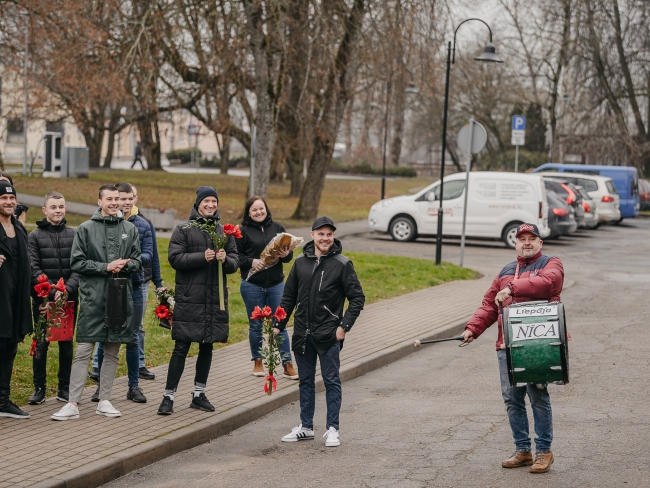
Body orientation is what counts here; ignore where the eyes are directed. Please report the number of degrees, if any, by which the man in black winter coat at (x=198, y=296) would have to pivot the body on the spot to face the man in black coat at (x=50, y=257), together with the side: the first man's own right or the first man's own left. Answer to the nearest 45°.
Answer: approximately 135° to the first man's own right

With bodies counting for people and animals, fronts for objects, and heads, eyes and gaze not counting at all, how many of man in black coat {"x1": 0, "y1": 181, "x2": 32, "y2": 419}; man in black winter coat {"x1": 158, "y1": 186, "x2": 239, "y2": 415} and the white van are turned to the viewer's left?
1

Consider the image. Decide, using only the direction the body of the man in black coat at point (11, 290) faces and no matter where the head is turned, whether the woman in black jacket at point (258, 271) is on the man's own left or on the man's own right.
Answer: on the man's own left

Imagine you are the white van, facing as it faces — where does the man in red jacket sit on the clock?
The man in red jacket is roughly at 9 o'clock from the white van.

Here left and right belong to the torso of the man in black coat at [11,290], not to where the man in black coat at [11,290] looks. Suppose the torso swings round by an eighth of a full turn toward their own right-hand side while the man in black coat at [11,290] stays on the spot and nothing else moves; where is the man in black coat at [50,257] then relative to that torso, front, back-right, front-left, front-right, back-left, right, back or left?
back-left

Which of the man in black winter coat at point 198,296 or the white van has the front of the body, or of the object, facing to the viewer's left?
the white van

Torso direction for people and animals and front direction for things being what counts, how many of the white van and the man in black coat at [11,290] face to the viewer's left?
1

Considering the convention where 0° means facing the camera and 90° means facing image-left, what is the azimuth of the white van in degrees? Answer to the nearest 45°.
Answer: approximately 90°

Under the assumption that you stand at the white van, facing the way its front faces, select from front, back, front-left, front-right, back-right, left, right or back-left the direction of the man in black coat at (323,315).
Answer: left

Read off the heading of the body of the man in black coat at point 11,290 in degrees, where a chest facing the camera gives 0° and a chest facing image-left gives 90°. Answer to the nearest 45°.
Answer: approximately 315°

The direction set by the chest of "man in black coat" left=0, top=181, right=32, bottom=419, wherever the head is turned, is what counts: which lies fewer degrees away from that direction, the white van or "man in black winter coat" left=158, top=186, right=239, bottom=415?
the man in black winter coat

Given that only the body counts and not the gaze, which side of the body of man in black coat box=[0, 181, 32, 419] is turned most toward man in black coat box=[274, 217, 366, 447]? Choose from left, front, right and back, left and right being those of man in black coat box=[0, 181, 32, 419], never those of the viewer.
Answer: front

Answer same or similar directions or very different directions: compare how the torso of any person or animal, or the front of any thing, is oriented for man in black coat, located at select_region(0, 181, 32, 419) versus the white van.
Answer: very different directions

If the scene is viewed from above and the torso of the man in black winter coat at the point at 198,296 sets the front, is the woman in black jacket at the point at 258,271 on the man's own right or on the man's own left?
on the man's own left

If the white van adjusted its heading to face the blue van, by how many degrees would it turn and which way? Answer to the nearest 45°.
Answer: approximately 135° to its right
